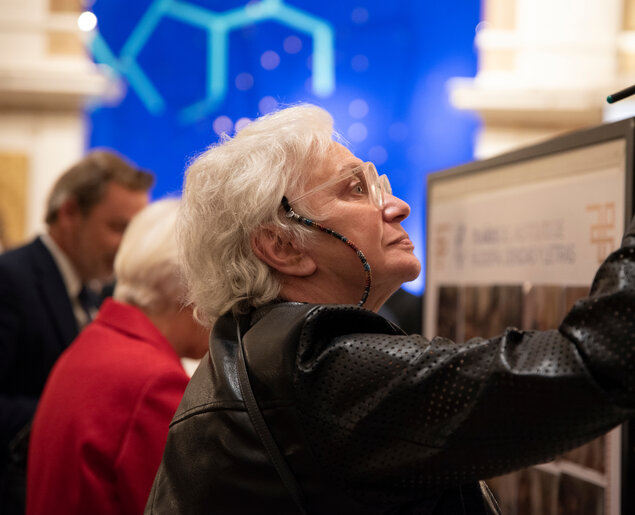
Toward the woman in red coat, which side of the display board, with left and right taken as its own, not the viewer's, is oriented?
front

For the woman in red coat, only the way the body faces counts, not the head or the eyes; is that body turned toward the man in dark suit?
no

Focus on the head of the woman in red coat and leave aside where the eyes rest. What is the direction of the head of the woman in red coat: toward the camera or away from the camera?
away from the camera

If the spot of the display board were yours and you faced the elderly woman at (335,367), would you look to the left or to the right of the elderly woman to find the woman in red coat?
right

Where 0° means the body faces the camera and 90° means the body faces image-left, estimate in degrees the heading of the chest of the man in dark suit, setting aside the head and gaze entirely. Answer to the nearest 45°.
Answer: approximately 315°

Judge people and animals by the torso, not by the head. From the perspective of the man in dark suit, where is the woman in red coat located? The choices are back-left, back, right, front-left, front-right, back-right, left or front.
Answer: front-right

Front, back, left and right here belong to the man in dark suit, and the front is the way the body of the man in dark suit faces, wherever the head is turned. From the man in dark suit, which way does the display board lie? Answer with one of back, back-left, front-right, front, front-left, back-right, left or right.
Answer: front

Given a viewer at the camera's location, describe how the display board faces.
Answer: facing the viewer and to the left of the viewer

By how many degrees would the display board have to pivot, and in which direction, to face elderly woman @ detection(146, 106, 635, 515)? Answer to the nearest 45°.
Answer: approximately 45° to its left

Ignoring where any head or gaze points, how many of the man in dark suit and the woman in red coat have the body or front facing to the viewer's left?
0

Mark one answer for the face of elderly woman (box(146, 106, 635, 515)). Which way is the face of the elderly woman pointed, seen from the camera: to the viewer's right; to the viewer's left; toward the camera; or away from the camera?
to the viewer's right

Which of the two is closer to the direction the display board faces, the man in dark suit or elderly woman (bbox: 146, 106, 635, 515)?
the elderly woman

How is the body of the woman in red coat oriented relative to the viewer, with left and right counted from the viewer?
facing away from the viewer and to the right of the viewer
